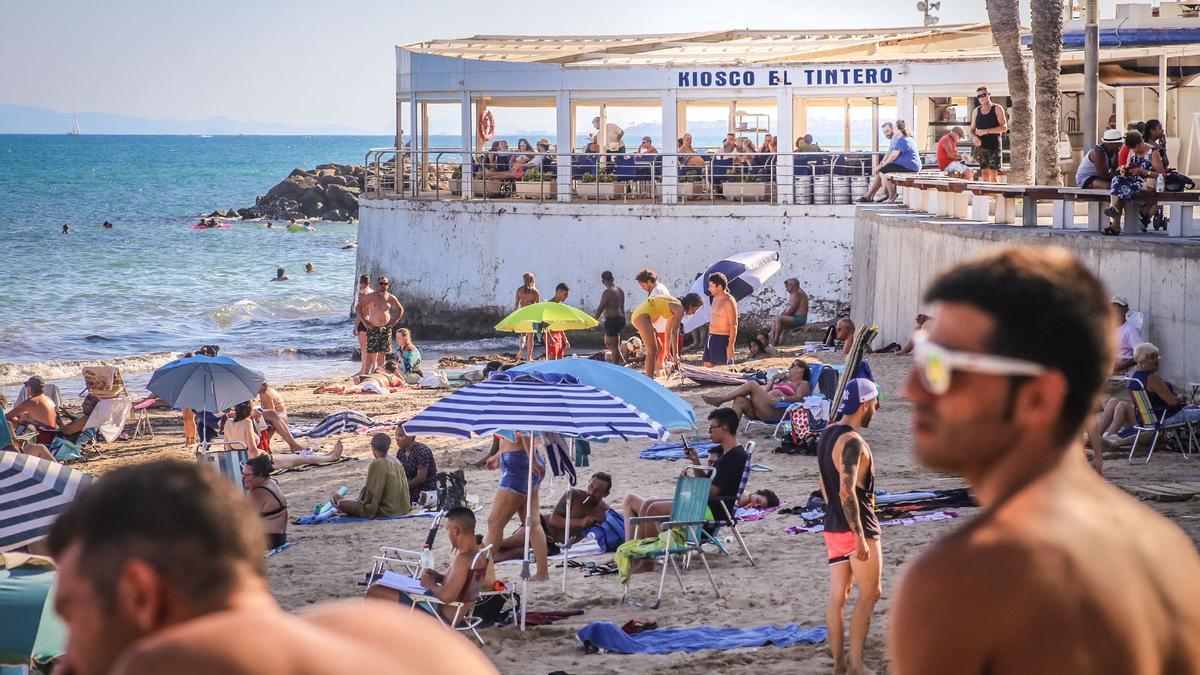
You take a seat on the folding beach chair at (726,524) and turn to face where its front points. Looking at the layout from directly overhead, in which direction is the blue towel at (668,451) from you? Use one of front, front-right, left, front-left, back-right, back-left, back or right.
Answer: right

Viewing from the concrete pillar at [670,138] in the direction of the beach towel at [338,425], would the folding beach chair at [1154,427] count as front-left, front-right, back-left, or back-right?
front-left

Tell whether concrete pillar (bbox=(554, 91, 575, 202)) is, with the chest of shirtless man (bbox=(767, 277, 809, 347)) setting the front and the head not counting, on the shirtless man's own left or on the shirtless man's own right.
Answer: on the shirtless man's own right

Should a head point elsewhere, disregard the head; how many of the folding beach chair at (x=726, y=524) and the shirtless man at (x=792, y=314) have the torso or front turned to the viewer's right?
0

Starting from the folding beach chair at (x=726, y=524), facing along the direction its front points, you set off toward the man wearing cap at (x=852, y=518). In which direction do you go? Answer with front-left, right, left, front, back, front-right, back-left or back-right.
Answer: left

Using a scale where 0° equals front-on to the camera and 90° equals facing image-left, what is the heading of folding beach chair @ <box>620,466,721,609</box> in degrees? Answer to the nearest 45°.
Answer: approximately 45°

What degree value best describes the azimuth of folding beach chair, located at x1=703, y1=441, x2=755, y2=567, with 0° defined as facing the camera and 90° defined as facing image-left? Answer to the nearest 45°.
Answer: approximately 90°

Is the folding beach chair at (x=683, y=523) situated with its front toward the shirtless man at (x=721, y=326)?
no
